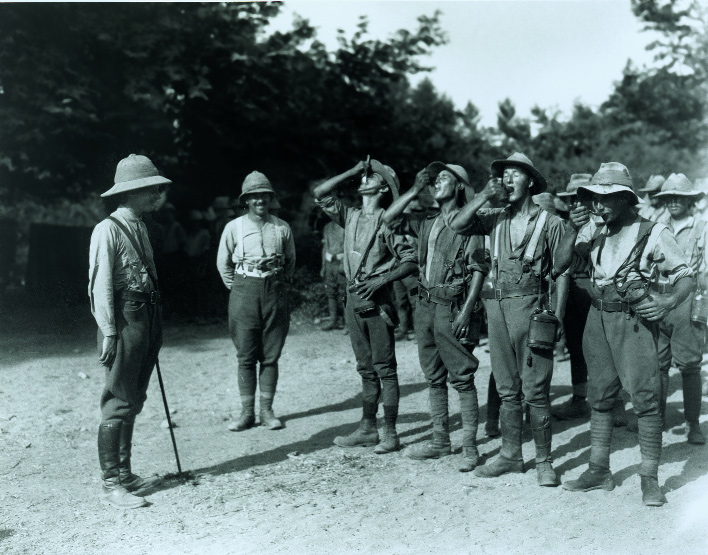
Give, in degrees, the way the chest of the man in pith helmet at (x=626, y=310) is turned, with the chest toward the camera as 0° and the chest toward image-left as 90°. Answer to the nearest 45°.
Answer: approximately 45°

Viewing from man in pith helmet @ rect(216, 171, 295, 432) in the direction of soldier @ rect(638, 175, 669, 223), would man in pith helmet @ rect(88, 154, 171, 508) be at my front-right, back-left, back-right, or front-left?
back-right

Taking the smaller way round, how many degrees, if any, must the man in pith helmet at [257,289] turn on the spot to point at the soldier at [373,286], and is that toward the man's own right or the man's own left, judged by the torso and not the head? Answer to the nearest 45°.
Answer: approximately 45° to the man's own left

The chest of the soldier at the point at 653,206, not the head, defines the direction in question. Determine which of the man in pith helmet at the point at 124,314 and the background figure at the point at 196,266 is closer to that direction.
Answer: the man in pith helmet

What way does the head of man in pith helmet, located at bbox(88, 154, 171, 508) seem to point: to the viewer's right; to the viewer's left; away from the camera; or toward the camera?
to the viewer's right

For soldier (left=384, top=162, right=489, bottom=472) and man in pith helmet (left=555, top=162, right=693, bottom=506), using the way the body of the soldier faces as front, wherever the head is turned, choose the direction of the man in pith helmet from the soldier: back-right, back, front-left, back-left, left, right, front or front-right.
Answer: left

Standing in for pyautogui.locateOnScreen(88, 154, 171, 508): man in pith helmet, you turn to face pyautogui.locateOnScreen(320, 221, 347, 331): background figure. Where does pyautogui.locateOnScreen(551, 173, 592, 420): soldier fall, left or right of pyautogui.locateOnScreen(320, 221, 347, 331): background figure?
right
